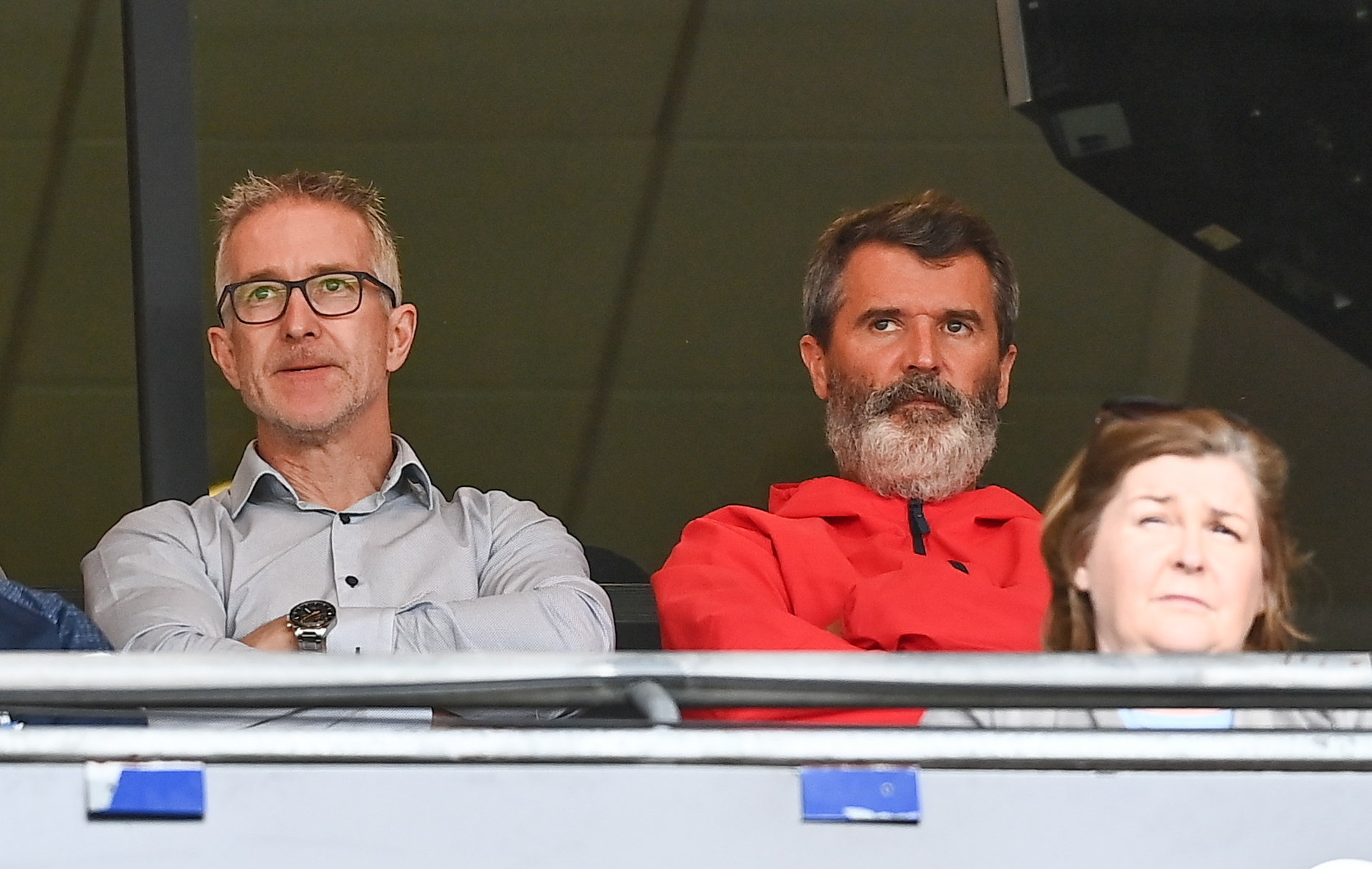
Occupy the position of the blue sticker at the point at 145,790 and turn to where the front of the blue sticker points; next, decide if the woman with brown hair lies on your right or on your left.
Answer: on your left

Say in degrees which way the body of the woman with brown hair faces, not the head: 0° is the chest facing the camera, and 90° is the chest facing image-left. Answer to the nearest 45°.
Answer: approximately 0°

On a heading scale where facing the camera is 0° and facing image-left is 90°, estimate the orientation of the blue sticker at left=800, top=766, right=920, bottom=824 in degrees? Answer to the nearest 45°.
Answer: approximately 0°

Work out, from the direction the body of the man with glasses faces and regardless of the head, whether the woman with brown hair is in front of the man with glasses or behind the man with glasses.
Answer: in front

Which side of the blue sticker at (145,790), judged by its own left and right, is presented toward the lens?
front

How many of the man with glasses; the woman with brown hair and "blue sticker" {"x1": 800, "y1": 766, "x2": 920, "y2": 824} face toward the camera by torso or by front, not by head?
3

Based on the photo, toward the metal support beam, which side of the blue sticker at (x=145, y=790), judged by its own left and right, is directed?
back

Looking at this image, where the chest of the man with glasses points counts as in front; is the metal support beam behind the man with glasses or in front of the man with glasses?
behind

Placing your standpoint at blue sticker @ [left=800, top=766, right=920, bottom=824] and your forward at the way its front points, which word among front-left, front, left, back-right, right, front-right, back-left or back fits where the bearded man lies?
back

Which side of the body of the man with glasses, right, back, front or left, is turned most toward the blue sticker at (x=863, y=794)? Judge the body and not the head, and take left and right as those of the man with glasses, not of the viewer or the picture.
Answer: front
